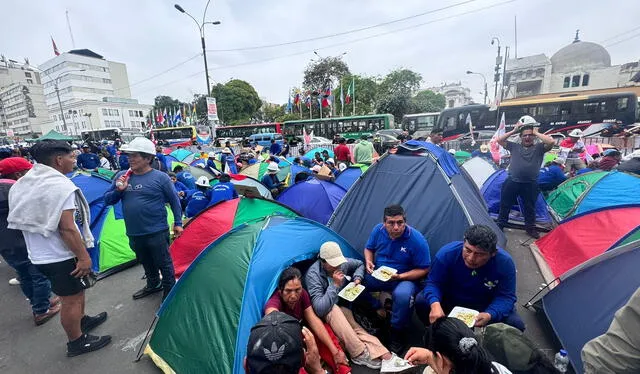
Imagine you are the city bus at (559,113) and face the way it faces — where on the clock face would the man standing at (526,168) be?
The man standing is roughly at 9 o'clock from the city bus.

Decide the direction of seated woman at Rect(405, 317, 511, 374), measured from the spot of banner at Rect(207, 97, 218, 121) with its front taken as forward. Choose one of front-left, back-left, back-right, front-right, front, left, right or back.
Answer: front

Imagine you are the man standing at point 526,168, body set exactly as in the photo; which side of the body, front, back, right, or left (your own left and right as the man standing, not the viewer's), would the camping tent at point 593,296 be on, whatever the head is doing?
front

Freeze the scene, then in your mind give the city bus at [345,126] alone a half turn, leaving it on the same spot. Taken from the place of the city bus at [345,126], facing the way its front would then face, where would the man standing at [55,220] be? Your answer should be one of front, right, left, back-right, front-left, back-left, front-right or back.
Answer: right

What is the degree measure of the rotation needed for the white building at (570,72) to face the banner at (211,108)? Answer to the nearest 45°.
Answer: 0° — it already faces it

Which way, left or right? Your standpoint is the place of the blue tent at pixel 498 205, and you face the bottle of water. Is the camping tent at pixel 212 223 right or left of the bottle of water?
right

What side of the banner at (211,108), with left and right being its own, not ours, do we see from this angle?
front

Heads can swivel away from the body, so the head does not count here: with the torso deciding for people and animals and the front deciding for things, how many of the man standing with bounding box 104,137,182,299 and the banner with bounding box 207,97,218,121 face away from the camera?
0

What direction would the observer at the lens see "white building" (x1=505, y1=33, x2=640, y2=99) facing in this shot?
facing the viewer

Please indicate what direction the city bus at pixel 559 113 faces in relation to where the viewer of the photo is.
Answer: facing to the left of the viewer

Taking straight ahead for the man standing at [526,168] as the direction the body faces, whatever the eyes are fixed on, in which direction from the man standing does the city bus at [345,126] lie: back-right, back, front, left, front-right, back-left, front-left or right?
back-right

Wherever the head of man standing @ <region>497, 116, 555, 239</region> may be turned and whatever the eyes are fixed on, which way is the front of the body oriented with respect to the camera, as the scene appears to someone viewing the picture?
toward the camera

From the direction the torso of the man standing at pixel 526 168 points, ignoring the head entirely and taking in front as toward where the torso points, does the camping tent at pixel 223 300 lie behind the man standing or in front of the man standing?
in front

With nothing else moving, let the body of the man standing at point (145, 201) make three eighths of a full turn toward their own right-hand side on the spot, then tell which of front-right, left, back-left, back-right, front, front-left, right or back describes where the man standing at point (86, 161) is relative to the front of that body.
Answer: front
